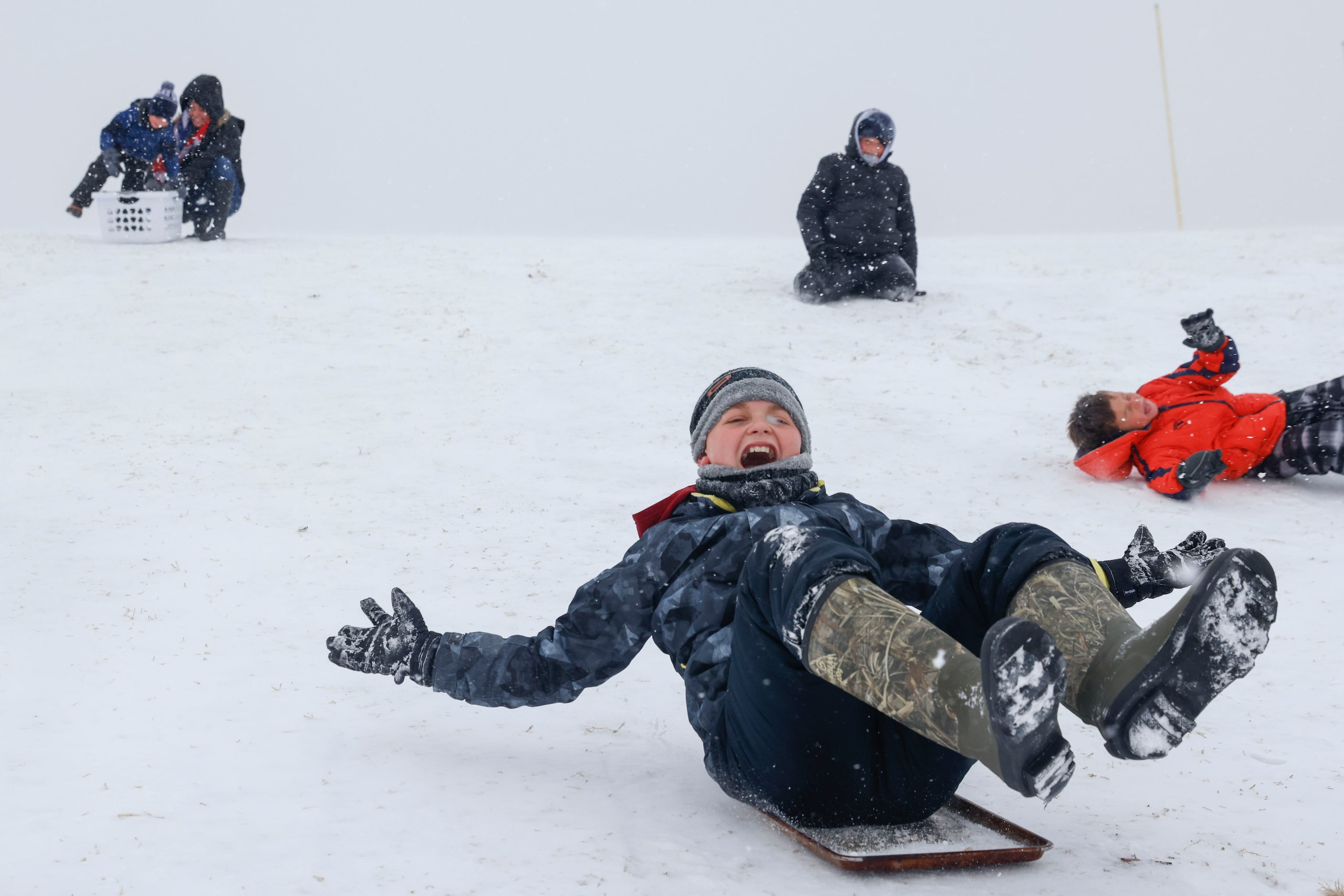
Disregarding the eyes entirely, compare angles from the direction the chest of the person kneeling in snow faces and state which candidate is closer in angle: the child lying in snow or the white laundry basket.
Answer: the child lying in snow

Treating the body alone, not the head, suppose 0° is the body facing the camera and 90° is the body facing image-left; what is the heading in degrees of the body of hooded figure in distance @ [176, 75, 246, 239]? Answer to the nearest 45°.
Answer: approximately 45°

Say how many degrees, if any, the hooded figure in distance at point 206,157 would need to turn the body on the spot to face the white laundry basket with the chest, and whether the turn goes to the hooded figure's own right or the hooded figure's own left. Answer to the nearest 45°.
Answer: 0° — they already face it

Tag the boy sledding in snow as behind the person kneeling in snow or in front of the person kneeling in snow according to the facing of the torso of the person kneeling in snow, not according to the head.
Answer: in front

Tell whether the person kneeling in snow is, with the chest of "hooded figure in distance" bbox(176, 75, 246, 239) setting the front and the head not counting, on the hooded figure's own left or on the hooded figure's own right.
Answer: on the hooded figure's own left

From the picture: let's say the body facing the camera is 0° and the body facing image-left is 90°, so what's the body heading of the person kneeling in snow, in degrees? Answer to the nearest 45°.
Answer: approximately 0°

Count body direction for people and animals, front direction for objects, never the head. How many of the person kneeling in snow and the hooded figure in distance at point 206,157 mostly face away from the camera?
0
